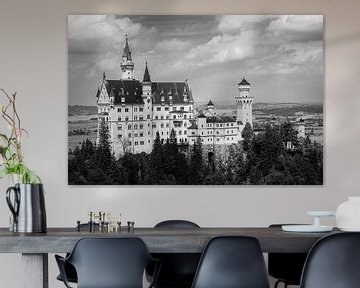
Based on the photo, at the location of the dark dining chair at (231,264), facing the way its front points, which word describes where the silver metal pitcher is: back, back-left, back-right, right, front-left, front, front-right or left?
left

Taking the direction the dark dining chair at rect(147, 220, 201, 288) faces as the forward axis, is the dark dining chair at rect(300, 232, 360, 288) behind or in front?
in front

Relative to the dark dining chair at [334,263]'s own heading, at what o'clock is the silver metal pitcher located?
The silver metal pitcher is roughly at 9 o'clock from the dark dining chair.

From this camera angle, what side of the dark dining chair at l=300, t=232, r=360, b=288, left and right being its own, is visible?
back

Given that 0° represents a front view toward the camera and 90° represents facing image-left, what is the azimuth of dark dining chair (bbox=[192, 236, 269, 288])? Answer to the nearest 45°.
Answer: approximately 180°

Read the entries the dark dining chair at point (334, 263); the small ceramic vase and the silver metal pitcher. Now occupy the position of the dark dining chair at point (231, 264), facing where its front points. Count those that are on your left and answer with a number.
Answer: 1

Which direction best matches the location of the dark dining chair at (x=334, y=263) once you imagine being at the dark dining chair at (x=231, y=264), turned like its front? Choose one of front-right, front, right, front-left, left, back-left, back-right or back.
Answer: right
